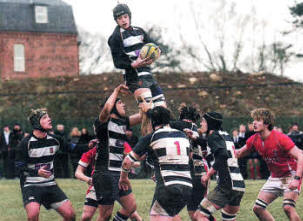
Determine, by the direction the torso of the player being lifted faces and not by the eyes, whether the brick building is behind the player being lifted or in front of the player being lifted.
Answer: behind

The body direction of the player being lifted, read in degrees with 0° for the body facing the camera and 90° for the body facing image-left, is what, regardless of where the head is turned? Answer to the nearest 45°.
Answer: approximately 315°

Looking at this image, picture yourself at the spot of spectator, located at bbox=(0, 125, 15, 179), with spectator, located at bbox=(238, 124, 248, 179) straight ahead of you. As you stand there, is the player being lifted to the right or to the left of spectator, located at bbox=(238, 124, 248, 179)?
right

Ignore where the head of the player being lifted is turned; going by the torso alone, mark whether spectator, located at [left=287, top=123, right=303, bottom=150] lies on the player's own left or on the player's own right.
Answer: on the player's own left

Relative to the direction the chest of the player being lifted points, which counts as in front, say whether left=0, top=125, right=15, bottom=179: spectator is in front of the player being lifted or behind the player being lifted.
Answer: behind

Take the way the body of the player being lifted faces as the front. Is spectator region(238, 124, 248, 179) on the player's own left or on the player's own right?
on the player's own left
